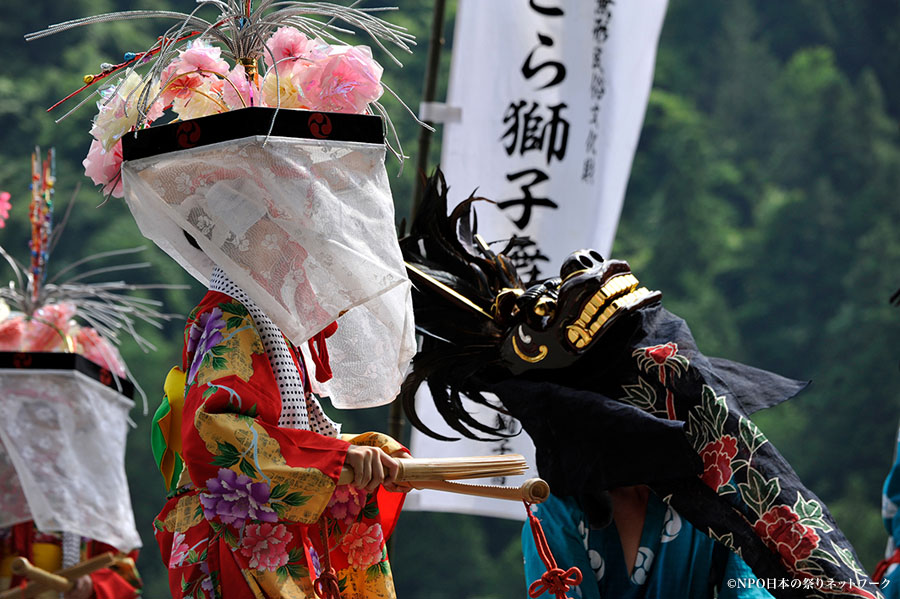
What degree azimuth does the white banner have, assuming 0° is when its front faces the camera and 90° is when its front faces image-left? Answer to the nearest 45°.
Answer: approximately 0°

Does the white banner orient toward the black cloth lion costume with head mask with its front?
yes
